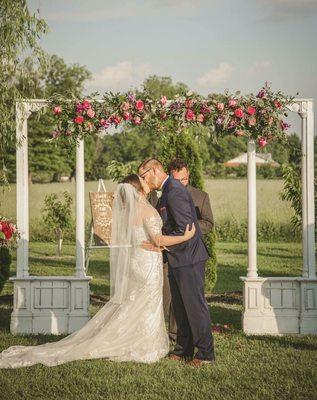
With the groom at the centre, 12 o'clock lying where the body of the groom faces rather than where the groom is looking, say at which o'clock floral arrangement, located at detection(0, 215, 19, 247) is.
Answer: The floral arrangement is roughly at 1 o'clock from the groom.

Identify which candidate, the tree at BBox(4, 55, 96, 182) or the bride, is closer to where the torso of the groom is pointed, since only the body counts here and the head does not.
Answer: the bride

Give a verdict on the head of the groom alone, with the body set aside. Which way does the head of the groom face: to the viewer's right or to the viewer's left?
to the viewer's left

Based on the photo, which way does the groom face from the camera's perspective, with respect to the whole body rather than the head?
to the viewer's left

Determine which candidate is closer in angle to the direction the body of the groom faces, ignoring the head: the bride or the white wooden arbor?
the bride

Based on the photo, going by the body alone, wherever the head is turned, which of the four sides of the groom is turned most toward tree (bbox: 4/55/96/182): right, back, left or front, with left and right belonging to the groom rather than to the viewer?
right

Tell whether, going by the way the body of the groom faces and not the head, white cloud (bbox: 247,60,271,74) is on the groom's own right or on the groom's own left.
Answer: on the groom's own right
